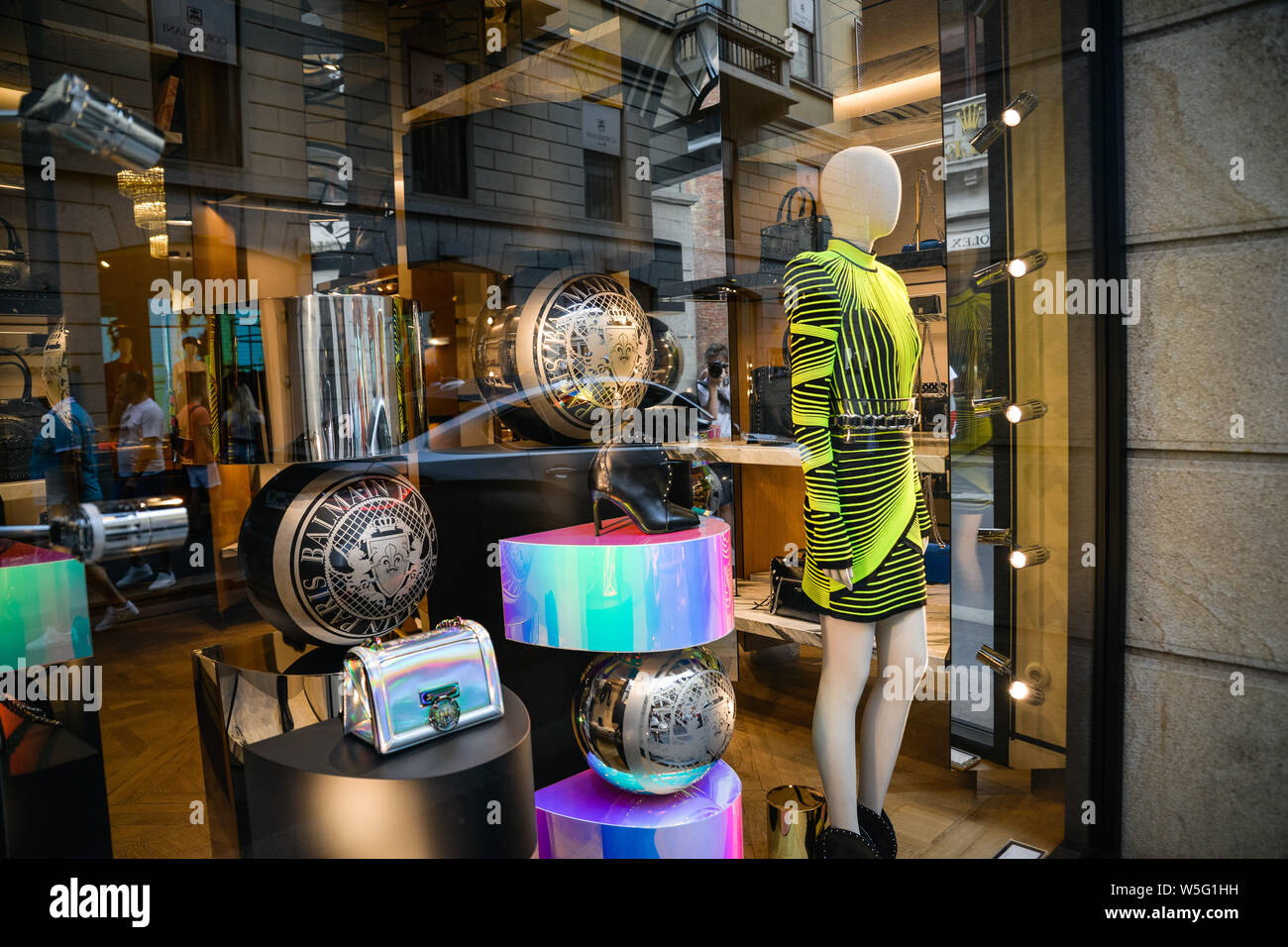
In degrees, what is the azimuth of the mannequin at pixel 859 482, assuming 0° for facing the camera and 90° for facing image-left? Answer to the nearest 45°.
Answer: approximately 315°

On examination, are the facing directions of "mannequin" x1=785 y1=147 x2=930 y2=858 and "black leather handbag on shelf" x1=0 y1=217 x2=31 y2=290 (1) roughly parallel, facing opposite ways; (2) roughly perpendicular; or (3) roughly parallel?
roughly parallel

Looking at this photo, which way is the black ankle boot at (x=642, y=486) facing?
to the viewer's right

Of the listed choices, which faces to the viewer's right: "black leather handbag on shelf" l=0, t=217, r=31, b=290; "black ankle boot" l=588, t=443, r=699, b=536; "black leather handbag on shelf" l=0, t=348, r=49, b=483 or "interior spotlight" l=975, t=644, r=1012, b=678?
the black ankle boot

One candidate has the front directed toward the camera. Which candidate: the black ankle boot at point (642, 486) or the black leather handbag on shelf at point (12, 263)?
the black leather handbag on shelf

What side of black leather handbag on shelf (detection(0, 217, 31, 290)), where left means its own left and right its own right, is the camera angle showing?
front

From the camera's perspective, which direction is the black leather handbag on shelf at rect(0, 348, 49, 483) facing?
toward the camera

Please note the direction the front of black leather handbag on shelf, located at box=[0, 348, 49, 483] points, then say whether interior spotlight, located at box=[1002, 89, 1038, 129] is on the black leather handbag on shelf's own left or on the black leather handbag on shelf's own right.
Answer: on the black leather handbag on shelf's own left

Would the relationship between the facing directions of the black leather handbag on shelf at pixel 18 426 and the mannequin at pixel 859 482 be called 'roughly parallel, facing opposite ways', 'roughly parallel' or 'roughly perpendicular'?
roughly parallel
